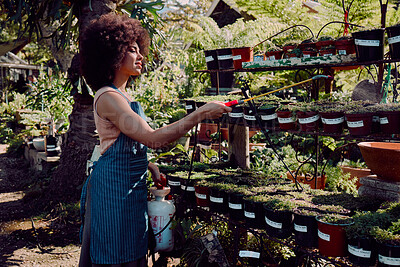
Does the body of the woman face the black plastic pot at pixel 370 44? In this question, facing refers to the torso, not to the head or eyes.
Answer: yes

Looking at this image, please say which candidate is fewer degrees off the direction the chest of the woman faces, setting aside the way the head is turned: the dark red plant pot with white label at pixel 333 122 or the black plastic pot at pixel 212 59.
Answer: the dark red plant pot with white label

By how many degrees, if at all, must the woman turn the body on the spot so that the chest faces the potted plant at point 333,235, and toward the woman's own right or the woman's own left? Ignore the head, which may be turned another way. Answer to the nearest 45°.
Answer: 0° — they already face it

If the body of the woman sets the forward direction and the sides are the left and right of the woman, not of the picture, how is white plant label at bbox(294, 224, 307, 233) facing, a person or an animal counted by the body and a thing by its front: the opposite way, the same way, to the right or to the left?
to the right

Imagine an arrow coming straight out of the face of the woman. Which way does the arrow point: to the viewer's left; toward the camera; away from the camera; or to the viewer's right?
to the viewer's right

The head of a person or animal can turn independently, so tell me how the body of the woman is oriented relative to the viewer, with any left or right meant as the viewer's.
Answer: facing to the right of the viewer

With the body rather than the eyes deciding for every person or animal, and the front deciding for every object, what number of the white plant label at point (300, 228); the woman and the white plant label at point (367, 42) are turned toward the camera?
2

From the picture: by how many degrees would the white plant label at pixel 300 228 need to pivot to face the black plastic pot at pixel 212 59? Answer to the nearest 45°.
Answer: approximately 135° to its right

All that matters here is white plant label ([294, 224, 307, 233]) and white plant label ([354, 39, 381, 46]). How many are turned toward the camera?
2

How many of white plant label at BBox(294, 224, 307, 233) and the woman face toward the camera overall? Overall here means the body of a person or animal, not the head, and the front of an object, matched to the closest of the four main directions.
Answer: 1
